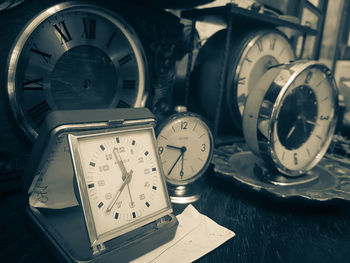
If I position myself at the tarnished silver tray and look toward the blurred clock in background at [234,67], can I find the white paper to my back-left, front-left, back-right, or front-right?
back-left

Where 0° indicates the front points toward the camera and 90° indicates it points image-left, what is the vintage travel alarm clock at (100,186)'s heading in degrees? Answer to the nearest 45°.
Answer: approximately 315°

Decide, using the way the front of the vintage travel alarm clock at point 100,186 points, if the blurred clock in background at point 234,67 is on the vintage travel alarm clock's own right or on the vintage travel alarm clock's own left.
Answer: on the vintage travel alarm clock's own left

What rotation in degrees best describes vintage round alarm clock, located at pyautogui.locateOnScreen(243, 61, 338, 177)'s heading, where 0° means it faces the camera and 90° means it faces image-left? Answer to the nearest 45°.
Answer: approximately 315°

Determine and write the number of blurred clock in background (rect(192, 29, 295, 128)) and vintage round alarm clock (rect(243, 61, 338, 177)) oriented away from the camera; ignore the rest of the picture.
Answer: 0

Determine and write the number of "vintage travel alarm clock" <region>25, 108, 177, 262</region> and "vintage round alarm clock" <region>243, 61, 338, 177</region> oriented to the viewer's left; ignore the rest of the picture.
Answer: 0
